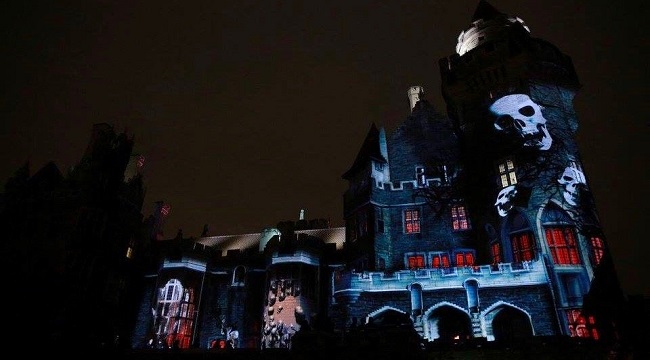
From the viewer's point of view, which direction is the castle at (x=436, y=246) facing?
toward the camera
